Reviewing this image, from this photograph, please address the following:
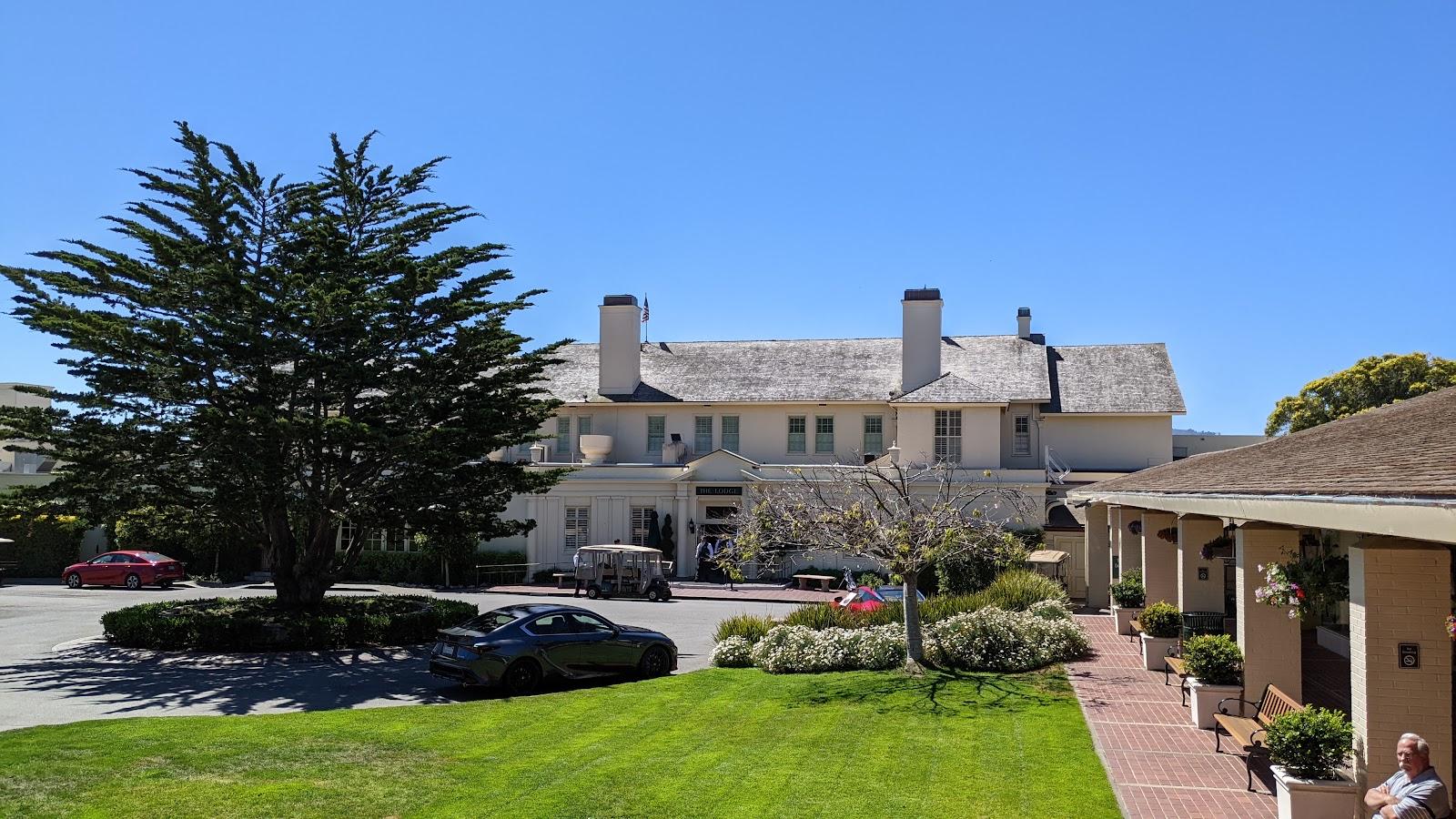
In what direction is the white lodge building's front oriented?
toward the camera

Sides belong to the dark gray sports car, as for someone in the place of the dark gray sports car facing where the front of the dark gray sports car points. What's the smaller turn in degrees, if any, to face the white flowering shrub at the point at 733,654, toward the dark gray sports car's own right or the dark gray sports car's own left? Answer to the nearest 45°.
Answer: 0° — it already faces it

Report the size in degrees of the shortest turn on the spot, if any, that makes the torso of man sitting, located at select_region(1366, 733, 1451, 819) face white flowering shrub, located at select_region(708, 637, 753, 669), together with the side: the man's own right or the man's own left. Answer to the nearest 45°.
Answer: approximately 90° to the man's own right

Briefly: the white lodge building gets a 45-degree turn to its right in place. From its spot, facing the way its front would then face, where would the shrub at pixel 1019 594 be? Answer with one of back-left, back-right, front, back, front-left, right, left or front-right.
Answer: front-left

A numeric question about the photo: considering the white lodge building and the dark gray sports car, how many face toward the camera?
1

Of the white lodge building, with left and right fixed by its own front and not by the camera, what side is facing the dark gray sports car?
front

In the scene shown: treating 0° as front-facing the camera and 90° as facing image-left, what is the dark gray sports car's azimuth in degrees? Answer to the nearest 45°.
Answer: approximately 225°

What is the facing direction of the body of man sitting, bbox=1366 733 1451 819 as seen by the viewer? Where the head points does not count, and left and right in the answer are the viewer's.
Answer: facing the viewer and to the left of the viewer

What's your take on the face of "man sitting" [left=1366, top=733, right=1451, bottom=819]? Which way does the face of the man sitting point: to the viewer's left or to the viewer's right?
to the viewer's left

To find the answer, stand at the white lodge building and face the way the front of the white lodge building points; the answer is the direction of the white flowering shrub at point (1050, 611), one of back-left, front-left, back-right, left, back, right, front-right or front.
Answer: front

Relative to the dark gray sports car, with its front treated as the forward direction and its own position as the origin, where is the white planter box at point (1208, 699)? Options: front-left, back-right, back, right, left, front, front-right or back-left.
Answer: right

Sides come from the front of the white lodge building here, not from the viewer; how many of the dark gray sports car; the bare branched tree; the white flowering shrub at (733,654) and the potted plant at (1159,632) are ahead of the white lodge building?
4

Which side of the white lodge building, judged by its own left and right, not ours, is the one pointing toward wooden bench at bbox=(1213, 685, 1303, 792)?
front
